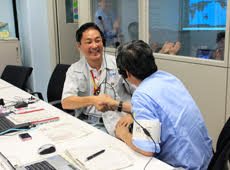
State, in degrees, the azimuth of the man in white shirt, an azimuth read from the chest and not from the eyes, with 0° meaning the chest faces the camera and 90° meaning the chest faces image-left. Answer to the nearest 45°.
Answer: approximately 315°

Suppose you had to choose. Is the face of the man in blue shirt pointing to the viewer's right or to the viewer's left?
to the viewer's left

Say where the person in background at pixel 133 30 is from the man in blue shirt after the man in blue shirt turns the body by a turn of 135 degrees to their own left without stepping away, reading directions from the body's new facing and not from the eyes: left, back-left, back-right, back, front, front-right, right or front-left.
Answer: back

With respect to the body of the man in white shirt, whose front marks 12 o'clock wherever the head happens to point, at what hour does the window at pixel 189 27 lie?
The window is roughly at 9 o'clock from the man in white shirt.

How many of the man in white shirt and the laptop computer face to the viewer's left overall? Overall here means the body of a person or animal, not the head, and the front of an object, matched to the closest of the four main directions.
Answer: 0

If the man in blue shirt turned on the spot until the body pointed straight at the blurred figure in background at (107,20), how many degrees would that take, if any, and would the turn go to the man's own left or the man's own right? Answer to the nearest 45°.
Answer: approximately 45° to the man's own right

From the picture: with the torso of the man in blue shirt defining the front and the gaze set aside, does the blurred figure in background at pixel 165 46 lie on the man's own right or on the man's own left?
on the man's own right

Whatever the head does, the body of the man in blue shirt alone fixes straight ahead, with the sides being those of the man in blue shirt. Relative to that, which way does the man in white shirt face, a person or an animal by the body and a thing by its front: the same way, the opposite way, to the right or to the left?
the opposite way

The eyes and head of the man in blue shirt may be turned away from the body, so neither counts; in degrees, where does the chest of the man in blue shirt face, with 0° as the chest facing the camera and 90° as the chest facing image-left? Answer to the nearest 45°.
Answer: approximately 135°
